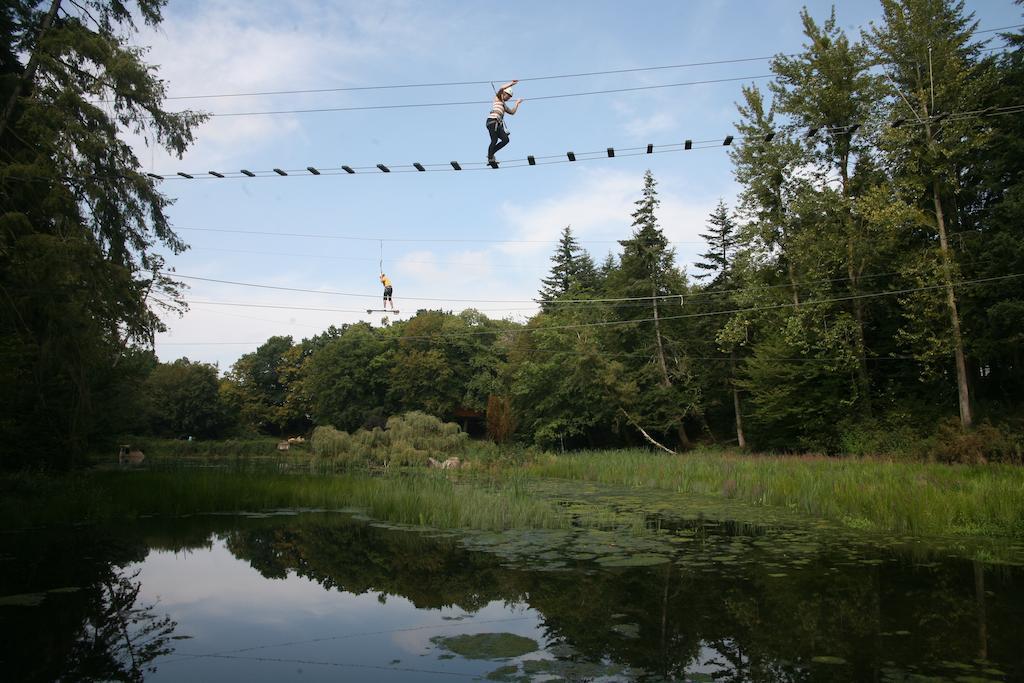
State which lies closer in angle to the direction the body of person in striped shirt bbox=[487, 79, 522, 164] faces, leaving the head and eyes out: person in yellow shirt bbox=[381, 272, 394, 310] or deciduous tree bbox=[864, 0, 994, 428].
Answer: the deciduous tree

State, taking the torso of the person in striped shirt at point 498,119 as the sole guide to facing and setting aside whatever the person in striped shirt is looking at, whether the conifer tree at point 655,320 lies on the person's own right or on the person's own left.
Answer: on the person's own left
